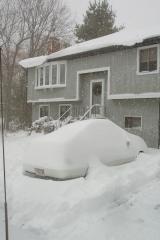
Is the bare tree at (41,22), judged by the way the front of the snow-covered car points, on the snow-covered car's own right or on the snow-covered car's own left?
on the snow-covered car's own left

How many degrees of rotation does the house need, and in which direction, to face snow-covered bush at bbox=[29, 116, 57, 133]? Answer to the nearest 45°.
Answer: approximately 45° to its right

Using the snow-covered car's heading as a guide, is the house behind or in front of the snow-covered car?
in front

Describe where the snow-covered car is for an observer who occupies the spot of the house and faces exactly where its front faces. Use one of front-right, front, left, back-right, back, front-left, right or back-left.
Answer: front-left

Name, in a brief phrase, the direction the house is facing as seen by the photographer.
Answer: facing the viewer and to the left of the viewer

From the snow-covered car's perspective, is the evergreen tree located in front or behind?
in front

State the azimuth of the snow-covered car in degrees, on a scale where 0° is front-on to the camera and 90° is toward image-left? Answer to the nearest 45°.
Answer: approximately 225°

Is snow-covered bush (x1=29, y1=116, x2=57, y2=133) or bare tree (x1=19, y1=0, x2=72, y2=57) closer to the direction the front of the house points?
the snow-covered bush

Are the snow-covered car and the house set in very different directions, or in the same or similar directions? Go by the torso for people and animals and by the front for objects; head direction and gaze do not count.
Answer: very different directions

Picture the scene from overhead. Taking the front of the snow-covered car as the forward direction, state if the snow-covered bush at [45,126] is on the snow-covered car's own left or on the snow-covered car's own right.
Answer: on the snow-covered car's own left

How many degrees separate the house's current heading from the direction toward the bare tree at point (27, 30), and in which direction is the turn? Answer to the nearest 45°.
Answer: approximately 90° to its right

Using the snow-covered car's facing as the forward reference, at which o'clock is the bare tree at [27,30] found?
The bare tree is roughly at 10 o'clock from the snow-covered car.

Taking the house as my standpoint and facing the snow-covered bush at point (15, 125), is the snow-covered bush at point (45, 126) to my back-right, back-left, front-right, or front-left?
front-left
